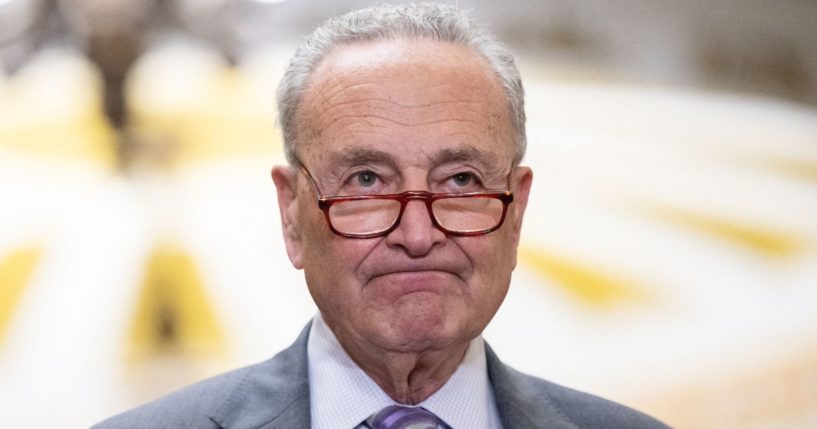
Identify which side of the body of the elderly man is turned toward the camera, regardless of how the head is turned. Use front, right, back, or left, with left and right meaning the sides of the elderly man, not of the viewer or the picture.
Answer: front
